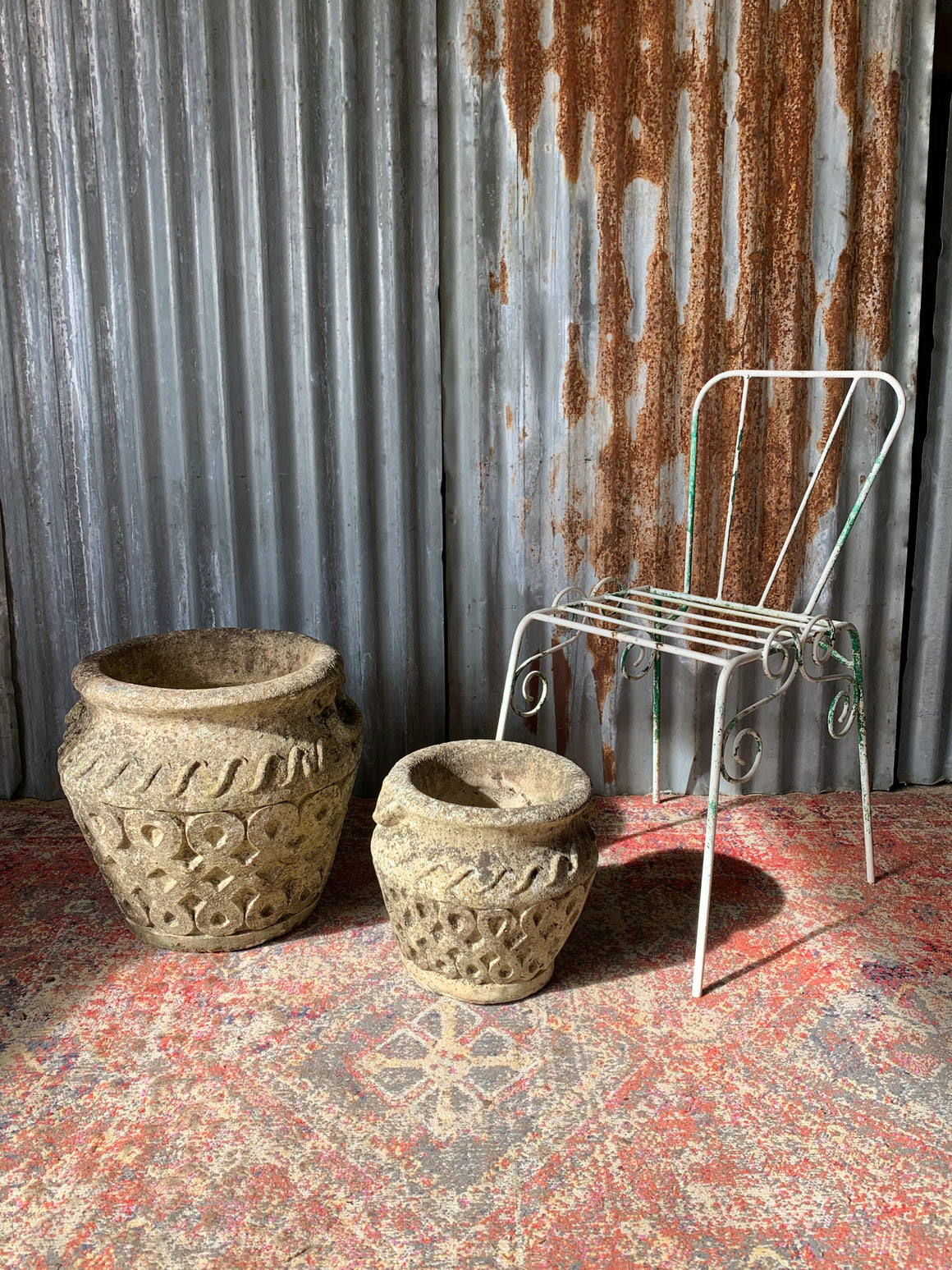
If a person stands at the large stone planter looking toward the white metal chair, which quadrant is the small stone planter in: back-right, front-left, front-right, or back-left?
front-right

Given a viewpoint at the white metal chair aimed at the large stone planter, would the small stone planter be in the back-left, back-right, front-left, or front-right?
front-left

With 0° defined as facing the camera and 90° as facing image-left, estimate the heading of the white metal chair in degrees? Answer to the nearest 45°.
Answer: approximately 45°

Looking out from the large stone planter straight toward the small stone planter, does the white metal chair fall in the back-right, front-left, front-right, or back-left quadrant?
front-left

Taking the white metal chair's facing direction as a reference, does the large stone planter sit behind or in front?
in front

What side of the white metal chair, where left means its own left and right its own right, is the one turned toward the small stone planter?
front
